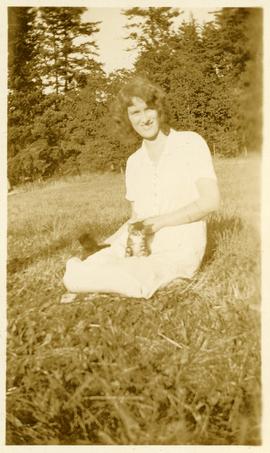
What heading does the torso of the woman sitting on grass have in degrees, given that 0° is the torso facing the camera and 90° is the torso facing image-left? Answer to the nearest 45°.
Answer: approximately 45°

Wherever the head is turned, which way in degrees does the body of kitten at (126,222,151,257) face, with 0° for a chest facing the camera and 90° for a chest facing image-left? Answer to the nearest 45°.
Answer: approximately 0°
